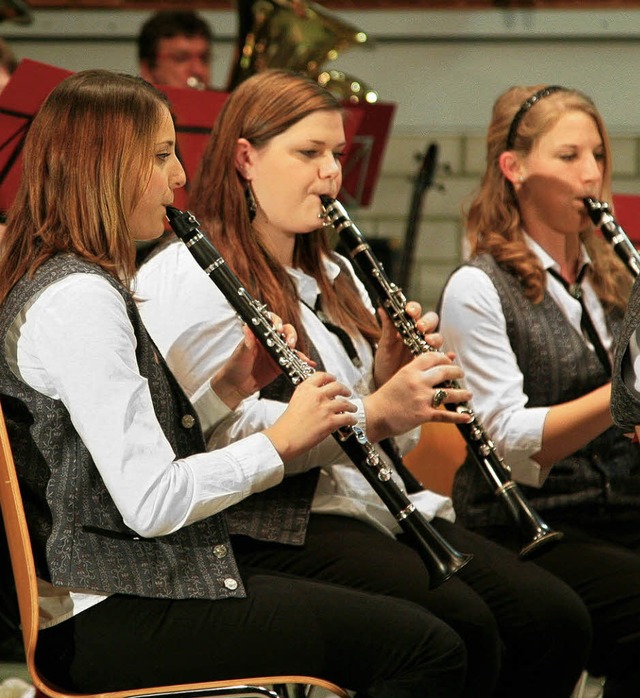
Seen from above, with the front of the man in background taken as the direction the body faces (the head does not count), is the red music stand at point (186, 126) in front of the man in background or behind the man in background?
in front

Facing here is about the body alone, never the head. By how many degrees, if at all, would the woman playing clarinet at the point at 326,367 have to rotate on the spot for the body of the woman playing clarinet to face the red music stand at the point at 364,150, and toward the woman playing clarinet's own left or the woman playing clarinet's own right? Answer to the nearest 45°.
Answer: approximately 135° to the woman playing clarinet's own left

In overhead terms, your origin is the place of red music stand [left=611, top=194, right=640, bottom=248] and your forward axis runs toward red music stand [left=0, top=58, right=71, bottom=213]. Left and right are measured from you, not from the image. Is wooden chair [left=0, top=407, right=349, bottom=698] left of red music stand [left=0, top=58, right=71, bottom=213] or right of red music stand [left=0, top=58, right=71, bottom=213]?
left

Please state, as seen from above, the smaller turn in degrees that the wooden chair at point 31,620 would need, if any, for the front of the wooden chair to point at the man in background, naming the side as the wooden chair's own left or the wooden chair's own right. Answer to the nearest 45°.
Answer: approximately 90° to the wooden chair's own left

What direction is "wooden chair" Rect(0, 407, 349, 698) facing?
to the viewer's right

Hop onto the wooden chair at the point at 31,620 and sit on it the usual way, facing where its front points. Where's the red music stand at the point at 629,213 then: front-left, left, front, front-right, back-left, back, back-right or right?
front-left

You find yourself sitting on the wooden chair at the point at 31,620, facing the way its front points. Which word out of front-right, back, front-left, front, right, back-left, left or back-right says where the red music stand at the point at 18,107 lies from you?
left

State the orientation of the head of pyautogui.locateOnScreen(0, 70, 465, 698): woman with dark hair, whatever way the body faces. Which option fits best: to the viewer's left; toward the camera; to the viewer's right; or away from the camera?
to the viewer's right

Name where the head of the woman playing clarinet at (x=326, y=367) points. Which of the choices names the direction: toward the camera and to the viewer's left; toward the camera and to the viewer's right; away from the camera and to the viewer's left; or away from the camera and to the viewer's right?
toward the camera and to the viewer's right

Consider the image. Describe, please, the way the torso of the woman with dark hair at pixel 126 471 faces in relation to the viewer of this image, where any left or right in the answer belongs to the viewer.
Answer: facing to the right of the viewer

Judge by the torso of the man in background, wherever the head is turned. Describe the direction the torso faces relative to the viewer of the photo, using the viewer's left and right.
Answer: facing the viewer and to the right of the viewer

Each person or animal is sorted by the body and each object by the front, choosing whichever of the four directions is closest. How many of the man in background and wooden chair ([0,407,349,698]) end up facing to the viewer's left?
0

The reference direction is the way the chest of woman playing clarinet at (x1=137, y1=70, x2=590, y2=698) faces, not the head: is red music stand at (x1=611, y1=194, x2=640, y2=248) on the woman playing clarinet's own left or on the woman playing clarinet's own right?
on the woman playing clarinet's own left
